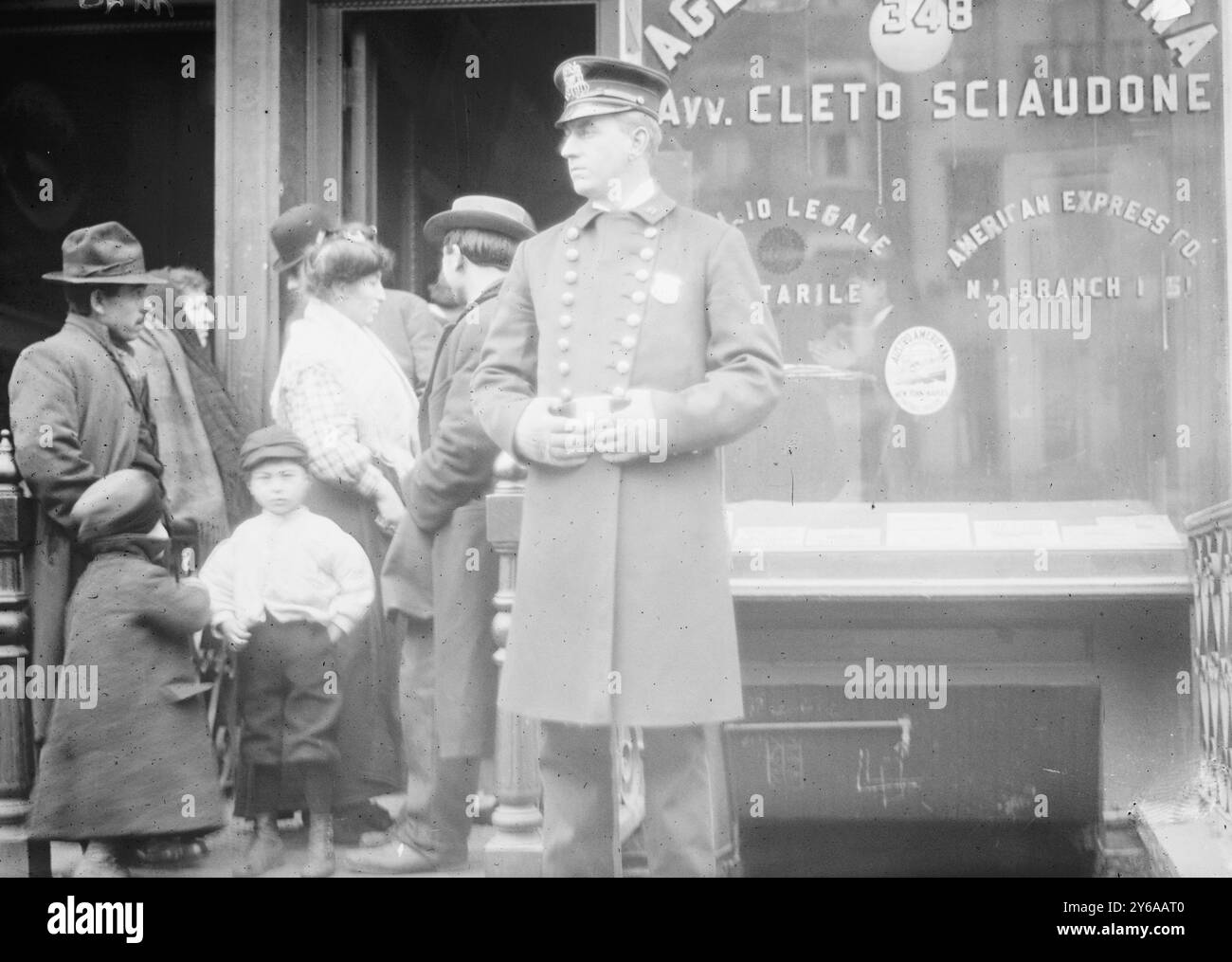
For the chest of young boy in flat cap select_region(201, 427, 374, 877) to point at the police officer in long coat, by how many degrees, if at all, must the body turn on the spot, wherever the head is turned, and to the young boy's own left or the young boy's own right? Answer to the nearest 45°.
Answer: approximately 45° to the young boy's own left

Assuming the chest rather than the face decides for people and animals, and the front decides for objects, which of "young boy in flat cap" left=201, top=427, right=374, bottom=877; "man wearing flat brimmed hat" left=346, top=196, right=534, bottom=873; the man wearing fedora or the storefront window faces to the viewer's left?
the man wearing flat brimmed hat

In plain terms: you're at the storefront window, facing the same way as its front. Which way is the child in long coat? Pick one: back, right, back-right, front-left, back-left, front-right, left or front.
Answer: right

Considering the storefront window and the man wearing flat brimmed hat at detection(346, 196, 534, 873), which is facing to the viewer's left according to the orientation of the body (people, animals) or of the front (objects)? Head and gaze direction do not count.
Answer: the man wearing flat brimmed hat

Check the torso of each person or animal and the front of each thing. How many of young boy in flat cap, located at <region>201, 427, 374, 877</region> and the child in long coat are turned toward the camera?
1

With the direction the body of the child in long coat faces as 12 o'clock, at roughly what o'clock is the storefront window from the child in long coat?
The storefront window is roughly at 2 o'clock from the child in long coat.

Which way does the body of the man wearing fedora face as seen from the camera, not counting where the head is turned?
to the viewer's right

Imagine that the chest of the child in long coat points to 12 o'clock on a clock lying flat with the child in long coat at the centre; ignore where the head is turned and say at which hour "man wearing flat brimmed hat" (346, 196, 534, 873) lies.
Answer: The man wearing flat brimmed hat is roughly at 2 o'clock from the child in long coat.

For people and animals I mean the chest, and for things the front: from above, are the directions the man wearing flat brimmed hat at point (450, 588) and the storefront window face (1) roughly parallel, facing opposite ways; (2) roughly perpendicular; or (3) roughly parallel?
roughly perpendicular

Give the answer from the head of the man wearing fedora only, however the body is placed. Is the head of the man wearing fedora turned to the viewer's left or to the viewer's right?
to the viewer's right

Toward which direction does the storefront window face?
toward the camera

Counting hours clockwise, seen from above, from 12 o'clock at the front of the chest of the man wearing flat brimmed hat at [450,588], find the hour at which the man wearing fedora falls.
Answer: The man wearing fedora is roughly at 12 o'clock from the man wearing flat brimmed hat.

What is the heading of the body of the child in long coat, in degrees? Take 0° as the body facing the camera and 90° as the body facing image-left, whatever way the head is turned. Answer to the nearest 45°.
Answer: approximately 225°

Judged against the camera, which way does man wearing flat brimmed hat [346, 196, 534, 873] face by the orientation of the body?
to the viewer's left

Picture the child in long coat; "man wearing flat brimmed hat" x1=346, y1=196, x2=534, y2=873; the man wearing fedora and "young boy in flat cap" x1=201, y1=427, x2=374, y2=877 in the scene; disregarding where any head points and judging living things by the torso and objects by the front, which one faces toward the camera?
the young boy in flat cap
